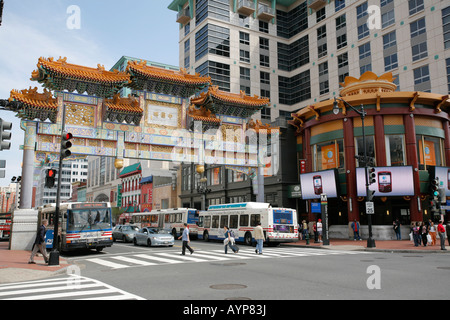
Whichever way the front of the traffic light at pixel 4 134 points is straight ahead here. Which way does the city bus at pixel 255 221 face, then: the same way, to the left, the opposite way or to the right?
to the left

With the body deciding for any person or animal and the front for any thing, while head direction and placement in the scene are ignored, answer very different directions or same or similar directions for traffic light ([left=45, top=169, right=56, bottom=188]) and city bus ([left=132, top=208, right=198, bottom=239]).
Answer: very different directions

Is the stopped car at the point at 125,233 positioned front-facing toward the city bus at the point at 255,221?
no

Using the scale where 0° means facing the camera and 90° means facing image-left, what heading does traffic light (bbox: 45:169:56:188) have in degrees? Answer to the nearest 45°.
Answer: approximately 0°

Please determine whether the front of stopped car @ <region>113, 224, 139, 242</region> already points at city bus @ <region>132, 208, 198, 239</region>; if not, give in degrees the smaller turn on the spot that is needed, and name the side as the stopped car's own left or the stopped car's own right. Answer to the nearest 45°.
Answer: approximately 90° to the stopped car's own left
